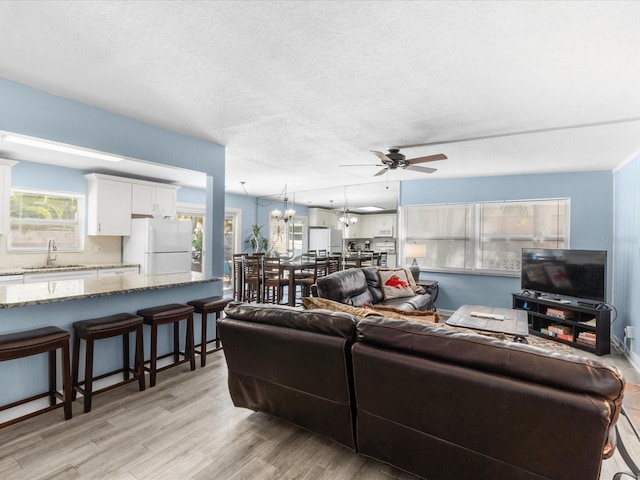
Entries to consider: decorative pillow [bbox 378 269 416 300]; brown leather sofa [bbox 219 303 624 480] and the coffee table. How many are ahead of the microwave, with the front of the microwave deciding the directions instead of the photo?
3

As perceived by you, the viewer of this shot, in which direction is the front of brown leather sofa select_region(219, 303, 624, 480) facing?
facing away from the viewer and to the right of the viewer

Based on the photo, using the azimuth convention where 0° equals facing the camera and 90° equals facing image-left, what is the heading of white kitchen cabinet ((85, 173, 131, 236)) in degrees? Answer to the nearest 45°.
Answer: approximately 315°

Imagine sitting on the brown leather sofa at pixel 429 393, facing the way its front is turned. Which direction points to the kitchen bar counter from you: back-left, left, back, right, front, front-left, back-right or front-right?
back-left

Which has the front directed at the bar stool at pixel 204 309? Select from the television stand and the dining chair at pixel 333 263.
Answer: the television stand

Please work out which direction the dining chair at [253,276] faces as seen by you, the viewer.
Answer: facing away from the viewer and to the right of the viewer

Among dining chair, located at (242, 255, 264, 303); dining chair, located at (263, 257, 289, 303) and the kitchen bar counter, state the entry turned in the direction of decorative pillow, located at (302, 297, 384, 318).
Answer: the kitchen bar counter

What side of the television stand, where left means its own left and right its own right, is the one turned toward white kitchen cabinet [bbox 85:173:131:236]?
front

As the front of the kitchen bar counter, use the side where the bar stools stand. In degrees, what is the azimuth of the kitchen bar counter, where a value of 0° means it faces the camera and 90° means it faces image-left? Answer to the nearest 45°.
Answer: approximately 315°

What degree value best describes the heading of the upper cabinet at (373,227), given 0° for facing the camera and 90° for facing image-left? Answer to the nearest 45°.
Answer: approximately 0°

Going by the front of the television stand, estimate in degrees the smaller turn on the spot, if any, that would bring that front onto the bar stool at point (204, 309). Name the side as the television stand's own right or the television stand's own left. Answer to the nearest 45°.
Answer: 0° — it already faces it

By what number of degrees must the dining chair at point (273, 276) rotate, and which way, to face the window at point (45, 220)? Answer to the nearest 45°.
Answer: approximately 135° to its left
